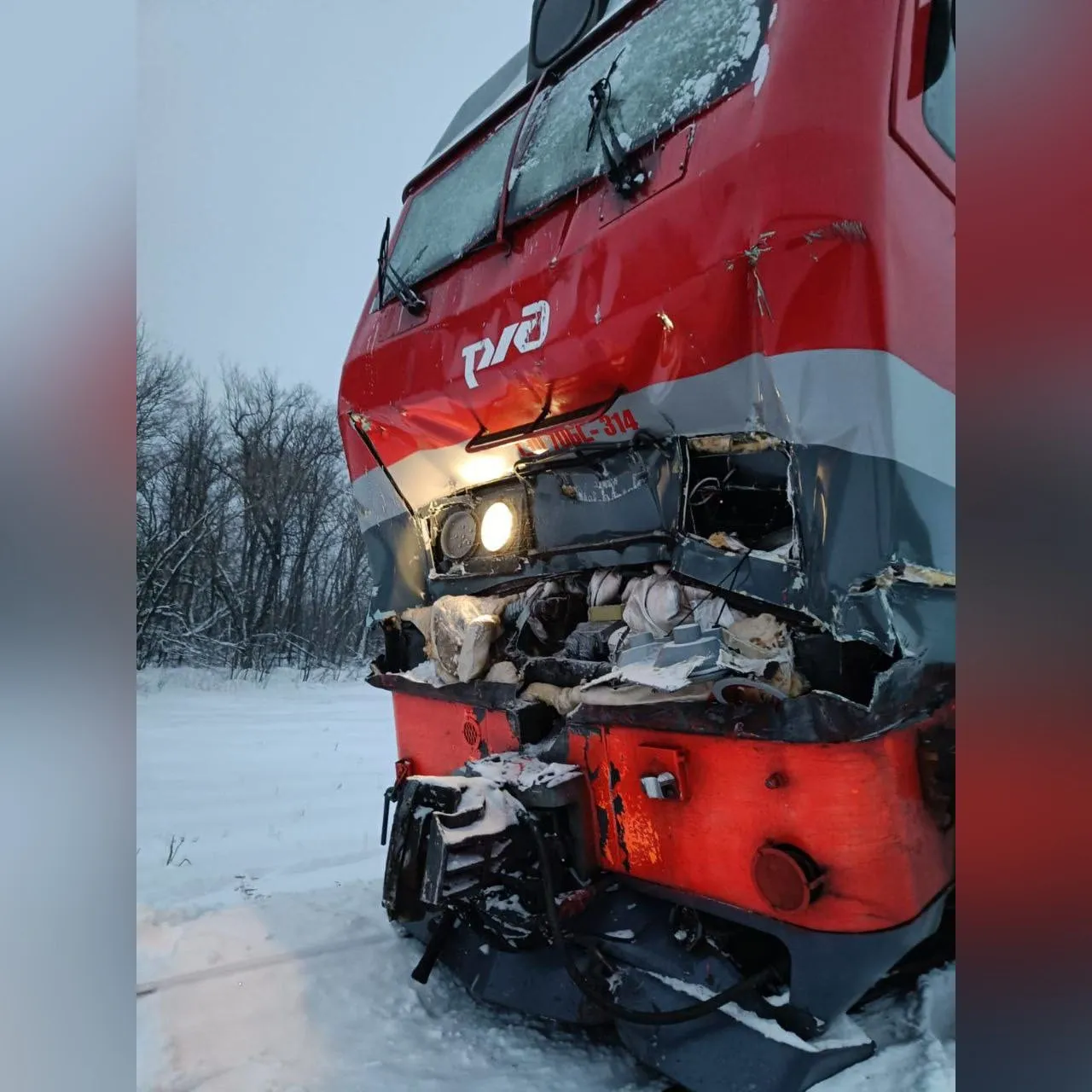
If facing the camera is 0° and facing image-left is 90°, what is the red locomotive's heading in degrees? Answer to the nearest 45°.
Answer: approximately 45°
